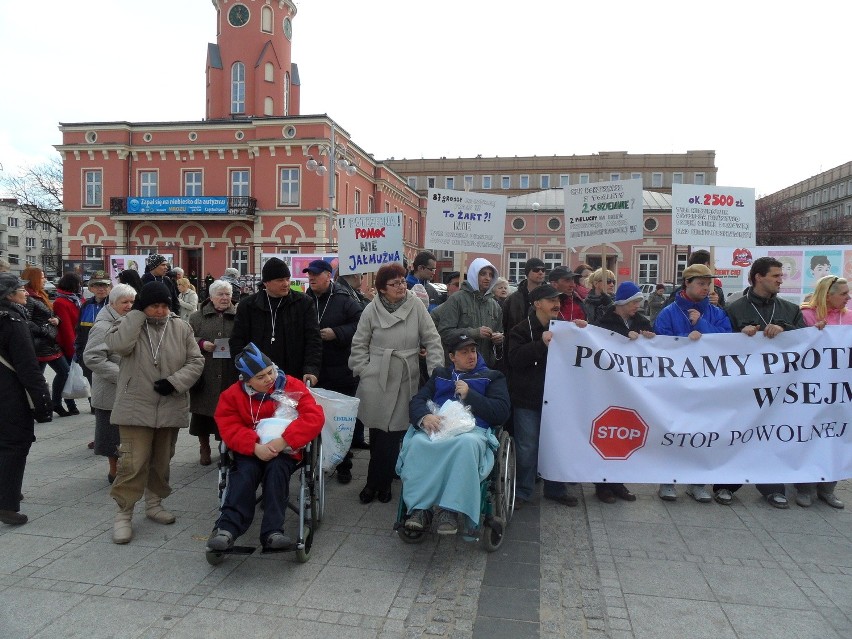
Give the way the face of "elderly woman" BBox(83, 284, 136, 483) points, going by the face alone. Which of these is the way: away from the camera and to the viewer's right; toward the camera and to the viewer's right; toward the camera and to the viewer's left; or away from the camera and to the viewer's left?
toward the camera and to the viewer's right

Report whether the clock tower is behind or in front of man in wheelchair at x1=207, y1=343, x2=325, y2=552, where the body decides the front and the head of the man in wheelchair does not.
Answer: behind

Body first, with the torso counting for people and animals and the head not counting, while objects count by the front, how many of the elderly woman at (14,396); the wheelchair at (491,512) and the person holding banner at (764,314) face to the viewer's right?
1

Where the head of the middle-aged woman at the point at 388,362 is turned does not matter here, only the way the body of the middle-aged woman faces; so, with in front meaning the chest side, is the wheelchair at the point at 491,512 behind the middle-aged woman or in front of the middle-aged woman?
in front

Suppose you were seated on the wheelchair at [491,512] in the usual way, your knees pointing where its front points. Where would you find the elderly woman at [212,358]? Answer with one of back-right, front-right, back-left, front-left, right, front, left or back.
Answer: right

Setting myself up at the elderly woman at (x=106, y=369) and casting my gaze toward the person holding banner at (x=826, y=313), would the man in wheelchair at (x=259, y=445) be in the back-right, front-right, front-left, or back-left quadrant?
front-right

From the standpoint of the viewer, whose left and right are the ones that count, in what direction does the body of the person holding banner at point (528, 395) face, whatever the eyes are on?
facing the viewer and to the right of the viewer

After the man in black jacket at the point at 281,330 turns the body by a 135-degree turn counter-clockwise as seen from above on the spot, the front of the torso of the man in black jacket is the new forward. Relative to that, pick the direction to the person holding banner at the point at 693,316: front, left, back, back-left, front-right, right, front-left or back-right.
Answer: front-right

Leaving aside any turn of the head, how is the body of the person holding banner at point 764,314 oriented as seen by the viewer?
toward the camera

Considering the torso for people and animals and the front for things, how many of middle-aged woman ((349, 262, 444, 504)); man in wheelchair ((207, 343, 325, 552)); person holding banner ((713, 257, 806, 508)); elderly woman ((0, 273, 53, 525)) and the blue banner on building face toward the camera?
4

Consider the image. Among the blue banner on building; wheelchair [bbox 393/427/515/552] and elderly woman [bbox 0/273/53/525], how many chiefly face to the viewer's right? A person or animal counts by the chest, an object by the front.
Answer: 1

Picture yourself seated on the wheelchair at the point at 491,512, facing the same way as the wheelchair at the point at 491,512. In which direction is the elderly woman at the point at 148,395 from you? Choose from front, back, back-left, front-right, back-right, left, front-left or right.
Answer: front-right

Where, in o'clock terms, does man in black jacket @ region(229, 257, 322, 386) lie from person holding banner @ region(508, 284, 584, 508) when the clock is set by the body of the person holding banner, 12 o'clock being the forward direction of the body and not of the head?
The man in black jacket is roughly at 4 o'clock from the person holding banner.

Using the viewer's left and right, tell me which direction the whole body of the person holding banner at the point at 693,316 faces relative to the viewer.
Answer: facing the viewer
